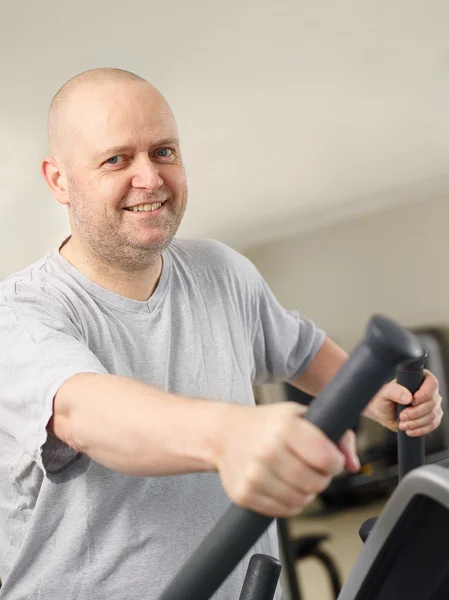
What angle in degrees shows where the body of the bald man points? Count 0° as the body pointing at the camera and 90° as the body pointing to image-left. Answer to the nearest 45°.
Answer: approximately 315°
